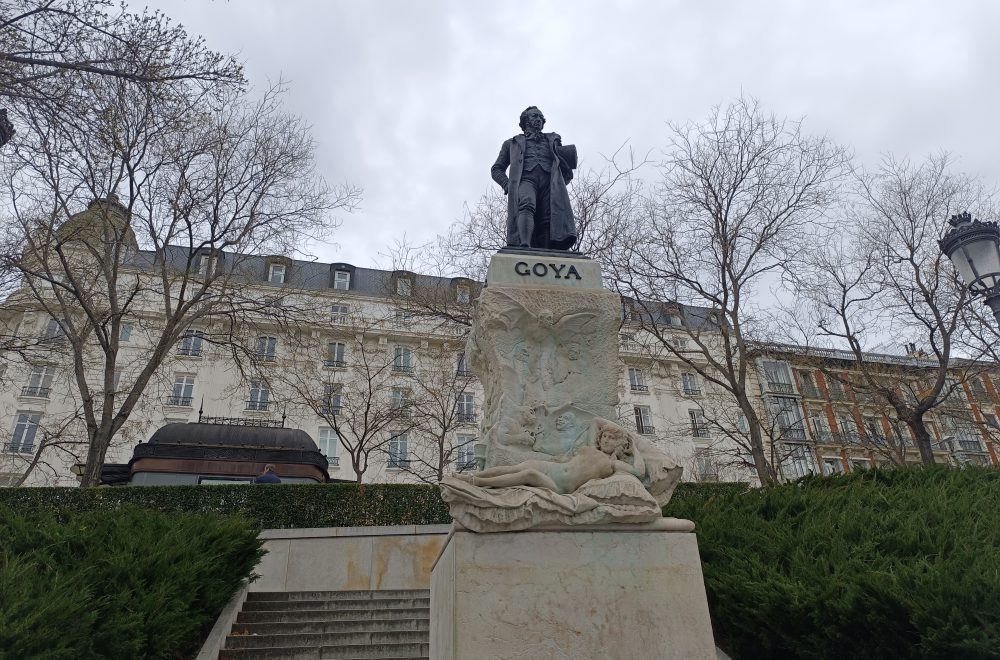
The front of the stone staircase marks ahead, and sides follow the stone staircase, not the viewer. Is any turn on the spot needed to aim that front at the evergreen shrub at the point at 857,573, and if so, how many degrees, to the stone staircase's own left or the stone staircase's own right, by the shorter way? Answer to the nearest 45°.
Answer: approximately 45° to the stone staircase's own left

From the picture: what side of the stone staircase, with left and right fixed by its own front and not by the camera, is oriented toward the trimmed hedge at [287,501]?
back

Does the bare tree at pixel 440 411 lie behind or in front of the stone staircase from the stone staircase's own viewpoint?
behind

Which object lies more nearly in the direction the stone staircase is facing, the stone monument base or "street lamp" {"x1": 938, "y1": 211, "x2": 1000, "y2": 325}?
the stone monument base

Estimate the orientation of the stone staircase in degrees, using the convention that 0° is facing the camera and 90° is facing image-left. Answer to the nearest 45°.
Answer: approximately 0°

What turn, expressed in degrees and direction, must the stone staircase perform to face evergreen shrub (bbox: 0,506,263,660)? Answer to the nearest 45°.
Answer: approximately 45° to its right
